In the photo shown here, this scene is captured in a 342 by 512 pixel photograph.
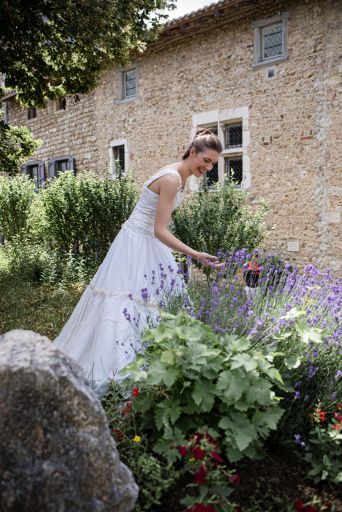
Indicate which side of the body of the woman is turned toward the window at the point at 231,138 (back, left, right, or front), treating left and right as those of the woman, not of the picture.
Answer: left

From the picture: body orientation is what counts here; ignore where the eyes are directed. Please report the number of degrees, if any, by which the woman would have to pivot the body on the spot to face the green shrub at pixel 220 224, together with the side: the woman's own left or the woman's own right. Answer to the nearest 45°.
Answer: approximately 90° to the woman's own left

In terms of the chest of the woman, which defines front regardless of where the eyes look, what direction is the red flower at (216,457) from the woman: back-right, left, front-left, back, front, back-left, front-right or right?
right

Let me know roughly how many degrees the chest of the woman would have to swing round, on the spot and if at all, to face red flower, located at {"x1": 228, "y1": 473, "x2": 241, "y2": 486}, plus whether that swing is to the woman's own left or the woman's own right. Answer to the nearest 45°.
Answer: approximately 90° to the woman's own right

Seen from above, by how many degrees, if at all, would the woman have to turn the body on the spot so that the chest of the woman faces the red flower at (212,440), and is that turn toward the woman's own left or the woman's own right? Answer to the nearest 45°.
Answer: approximately 90° to the woman's own right

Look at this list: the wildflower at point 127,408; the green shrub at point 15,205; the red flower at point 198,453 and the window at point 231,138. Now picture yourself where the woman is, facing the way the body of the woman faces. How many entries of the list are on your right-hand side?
2

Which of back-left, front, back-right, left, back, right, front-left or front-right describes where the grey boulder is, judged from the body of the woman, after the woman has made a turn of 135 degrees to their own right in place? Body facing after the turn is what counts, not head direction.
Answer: front-left

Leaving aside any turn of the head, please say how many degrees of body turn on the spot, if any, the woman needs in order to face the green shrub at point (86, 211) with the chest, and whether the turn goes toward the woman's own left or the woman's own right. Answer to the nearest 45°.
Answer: approximately 90° to the woman's own left

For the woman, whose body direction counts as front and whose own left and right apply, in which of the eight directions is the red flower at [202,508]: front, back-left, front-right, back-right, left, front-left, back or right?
right

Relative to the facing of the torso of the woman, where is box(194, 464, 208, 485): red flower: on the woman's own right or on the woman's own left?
on the woman's own right

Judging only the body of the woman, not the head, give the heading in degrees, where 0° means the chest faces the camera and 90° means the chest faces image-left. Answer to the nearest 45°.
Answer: approximately 270°

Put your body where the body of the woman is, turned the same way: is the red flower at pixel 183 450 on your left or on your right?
on your right
